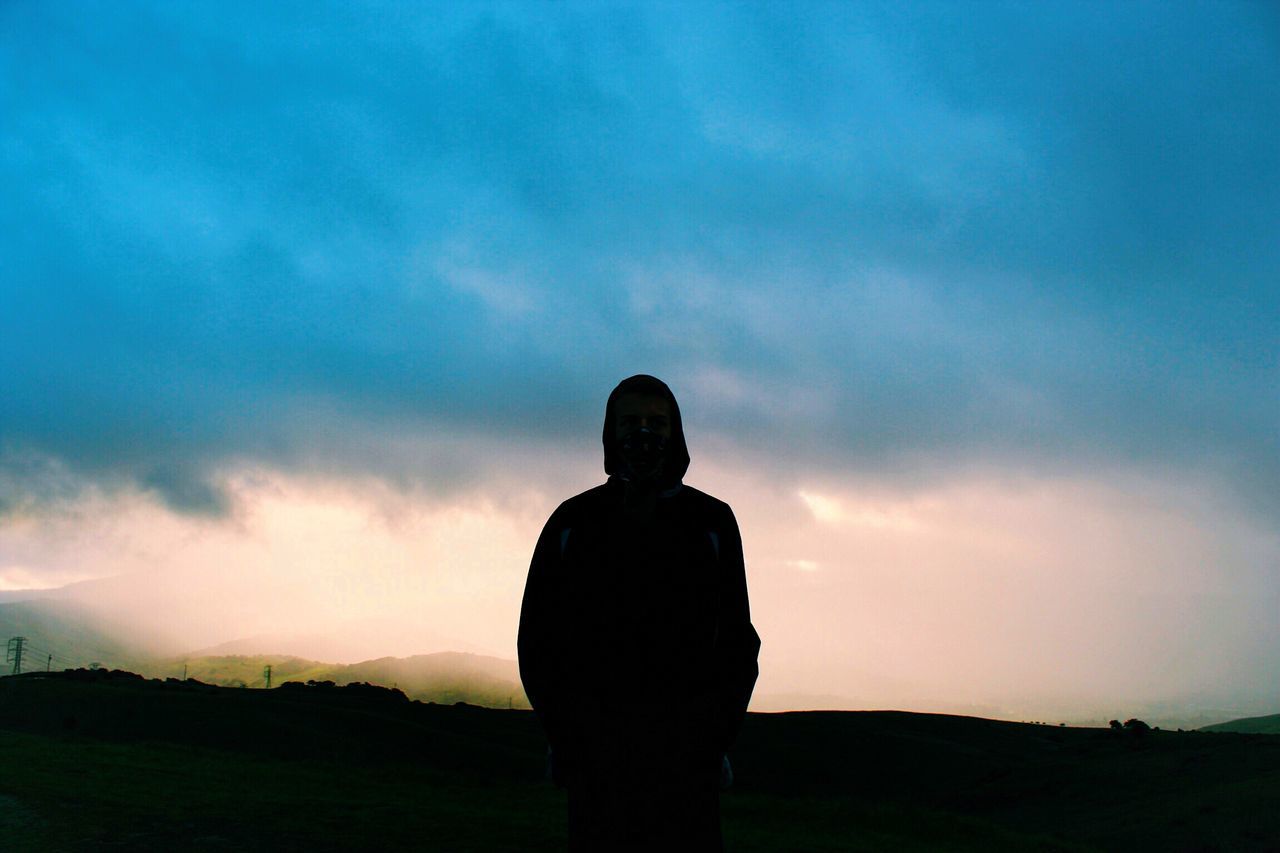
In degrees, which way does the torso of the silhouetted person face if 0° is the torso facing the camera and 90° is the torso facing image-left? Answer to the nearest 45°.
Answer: approximately 0°
